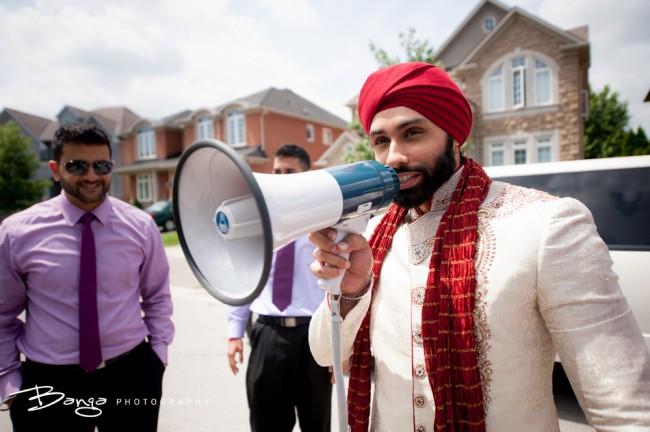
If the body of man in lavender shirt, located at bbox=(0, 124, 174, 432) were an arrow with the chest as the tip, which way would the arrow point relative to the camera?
toward the camera

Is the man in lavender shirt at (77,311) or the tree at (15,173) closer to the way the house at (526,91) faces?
the man in lavender shirt

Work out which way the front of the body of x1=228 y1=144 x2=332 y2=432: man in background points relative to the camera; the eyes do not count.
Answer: toward the camera

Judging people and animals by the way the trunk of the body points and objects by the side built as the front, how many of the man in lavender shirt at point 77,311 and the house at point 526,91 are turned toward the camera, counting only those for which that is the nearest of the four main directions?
2

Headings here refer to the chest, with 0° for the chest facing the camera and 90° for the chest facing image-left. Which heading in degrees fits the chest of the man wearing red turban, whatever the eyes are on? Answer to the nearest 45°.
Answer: approximately 45°

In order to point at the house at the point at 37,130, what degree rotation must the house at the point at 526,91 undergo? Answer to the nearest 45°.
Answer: approximately 90° to its right

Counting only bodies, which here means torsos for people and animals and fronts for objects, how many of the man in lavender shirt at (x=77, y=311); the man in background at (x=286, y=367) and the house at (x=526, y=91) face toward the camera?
3

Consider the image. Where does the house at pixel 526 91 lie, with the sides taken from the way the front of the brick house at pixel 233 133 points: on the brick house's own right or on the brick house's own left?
on the brick house's own left

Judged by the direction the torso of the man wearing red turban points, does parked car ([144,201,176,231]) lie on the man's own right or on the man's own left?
on the man's own right

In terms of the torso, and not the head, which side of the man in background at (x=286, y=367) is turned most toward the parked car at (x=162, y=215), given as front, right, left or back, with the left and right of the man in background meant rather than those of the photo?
back

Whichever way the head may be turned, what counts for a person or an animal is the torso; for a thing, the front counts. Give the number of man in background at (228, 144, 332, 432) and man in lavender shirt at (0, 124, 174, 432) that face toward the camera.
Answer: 2
